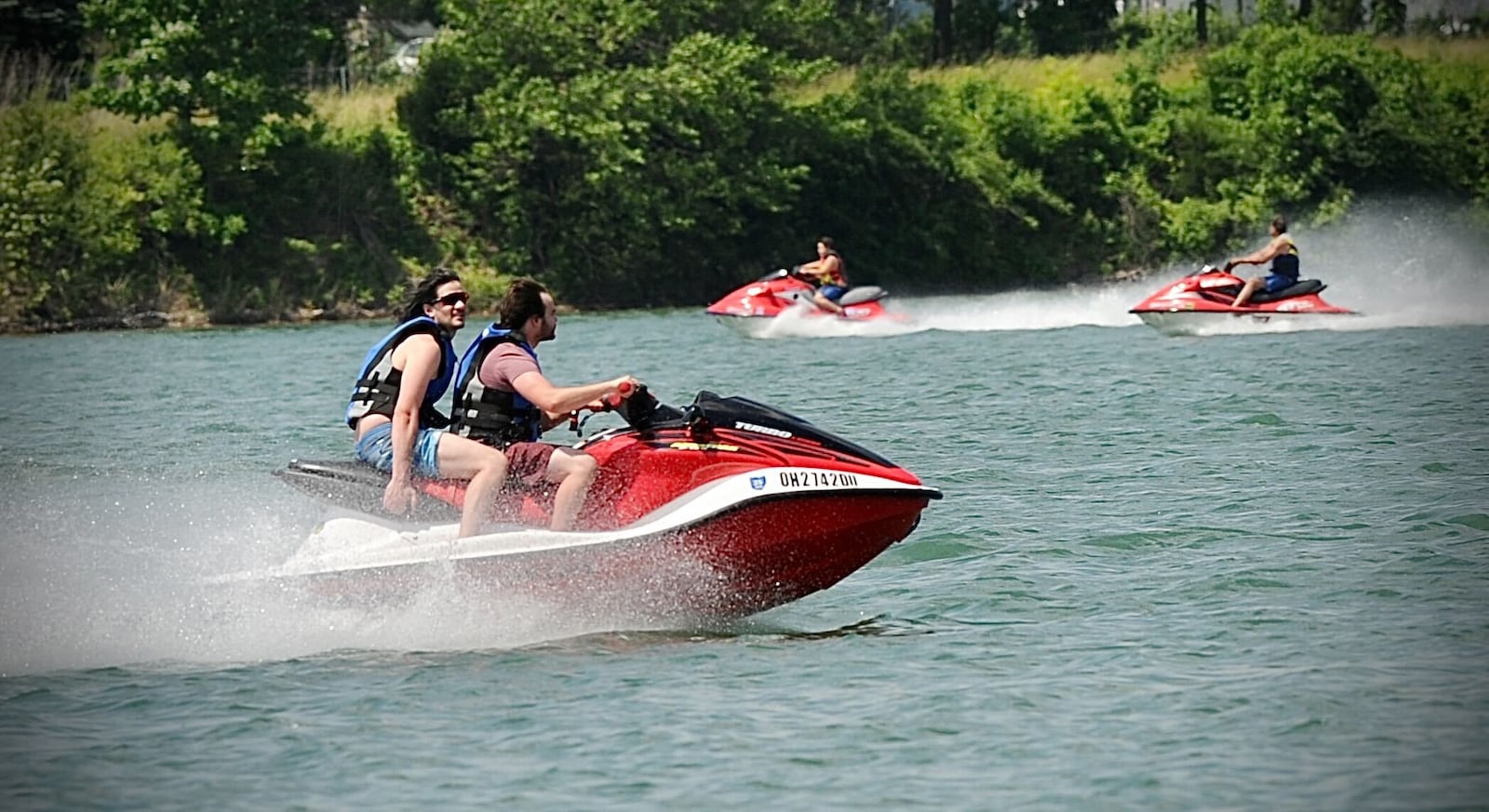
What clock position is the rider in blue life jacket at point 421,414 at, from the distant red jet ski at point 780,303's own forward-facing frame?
The rider in blue life jacket is roughly at 9 o'clock from the distant red jet ski.

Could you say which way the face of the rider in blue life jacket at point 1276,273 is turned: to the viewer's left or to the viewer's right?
to the viewer's left

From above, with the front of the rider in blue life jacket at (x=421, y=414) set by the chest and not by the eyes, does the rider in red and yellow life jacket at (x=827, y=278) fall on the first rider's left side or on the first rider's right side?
on the first rider's left side

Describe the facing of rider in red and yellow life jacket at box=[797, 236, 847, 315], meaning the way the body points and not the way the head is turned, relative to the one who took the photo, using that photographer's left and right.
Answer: facing to the left of the viewer

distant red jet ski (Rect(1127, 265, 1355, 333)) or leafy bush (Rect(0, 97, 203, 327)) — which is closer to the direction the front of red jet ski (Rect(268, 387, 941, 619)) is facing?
the distant red jet ski

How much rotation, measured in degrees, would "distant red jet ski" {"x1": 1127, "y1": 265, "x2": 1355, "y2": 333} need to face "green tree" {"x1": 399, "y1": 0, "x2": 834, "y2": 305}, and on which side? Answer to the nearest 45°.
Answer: approximately 45° to its right

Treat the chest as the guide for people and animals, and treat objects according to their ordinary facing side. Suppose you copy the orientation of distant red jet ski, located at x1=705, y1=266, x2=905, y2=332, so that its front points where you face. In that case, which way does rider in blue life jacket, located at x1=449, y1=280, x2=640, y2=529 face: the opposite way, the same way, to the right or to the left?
the opposite way

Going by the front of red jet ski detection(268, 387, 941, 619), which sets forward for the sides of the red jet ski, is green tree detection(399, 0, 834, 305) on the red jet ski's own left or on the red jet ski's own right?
on the red jet ski's own left

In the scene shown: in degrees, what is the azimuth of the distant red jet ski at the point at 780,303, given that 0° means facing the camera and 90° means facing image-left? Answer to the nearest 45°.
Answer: approximately 90°

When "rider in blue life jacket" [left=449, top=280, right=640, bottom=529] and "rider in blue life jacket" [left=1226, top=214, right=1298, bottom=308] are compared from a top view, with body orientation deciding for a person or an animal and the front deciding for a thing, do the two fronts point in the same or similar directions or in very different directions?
very different directions

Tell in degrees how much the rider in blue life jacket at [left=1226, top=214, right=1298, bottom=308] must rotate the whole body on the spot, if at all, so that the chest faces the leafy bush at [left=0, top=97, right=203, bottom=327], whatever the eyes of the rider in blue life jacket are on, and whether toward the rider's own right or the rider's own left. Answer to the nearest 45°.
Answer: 0° — they already face it

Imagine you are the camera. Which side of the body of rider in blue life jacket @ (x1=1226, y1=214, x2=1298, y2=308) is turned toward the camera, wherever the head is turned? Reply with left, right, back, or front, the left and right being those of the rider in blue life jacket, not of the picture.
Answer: left

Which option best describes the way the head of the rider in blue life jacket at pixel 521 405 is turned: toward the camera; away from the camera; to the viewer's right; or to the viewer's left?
to the viewer's right

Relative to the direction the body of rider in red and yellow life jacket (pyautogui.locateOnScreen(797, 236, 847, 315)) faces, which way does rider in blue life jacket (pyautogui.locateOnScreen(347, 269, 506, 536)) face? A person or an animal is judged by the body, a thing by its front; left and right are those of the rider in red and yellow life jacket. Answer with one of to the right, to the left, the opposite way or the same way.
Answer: the opposite way

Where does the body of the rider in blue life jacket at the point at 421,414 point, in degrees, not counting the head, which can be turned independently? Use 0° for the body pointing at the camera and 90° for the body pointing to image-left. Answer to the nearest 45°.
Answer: approximately 270°
